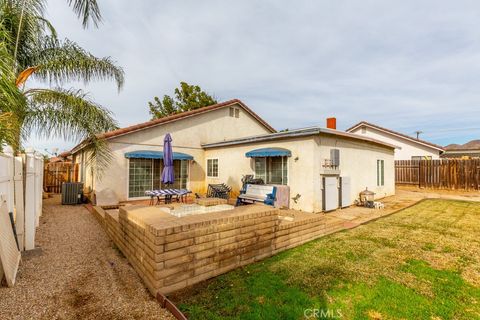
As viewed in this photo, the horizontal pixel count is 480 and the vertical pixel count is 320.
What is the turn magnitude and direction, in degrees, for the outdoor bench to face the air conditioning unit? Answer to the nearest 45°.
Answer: approximately 45° to its right

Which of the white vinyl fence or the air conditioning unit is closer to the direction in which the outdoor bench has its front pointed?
the white vinyl fence

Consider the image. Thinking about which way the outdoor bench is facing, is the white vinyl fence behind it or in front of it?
in front

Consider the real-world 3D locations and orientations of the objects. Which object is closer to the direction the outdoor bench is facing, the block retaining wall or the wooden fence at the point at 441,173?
the block retaining wall

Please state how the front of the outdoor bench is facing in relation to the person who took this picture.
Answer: facing the viewer and to the left of the viewer

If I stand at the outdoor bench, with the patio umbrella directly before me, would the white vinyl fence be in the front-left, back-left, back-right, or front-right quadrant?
front-left

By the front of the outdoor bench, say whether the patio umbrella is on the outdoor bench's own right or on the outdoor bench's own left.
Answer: on the outdoor bench's own right

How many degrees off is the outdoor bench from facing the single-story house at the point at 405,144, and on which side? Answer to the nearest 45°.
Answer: approximately 180°

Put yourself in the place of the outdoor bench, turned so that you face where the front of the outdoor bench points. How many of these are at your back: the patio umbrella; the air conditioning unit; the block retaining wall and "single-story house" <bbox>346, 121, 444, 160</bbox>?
1

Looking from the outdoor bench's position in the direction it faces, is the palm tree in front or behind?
in front

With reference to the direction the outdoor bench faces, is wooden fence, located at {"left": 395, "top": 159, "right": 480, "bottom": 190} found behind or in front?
behind
